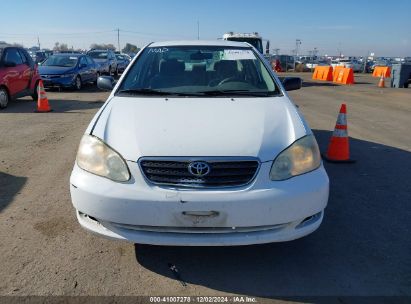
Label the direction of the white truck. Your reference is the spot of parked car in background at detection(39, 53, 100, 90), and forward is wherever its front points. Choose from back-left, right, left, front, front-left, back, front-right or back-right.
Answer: back-left

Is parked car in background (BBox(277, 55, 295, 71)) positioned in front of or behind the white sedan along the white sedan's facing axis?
behind

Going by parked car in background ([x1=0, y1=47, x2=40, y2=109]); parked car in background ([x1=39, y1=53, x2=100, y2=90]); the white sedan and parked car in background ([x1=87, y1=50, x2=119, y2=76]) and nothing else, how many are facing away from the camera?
0

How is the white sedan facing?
toward the camera

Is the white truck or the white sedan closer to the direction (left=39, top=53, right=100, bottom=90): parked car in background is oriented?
the white sedan

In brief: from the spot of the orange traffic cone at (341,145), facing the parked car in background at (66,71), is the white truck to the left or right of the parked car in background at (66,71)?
right

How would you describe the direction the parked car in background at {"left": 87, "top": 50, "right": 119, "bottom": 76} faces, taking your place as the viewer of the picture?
facing the viewer and to the left of the viewer

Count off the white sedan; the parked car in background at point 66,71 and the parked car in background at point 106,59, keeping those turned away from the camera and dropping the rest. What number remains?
0

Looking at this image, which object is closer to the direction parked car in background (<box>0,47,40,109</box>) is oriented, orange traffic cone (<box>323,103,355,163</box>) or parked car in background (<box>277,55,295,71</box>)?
the orange traffic cone

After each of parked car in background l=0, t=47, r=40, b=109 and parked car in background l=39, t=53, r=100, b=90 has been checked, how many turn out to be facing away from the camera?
0

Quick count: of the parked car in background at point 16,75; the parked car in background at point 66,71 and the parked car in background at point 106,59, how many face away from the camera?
0

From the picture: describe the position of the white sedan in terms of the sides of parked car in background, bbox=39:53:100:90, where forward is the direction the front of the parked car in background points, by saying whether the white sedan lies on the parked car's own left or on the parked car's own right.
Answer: on the parked car's own left
